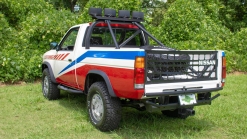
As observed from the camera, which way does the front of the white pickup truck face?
facing away from the viewer and to the left of the viewer
